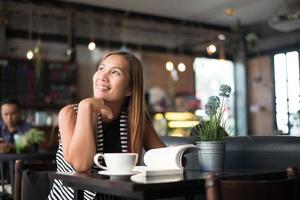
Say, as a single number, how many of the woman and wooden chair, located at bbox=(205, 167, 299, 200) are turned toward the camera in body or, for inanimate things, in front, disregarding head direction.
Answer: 1

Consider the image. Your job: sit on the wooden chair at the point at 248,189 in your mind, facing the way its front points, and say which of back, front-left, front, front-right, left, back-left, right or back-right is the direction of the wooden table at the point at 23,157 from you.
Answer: front

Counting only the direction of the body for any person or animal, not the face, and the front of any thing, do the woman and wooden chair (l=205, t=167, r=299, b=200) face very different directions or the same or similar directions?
very different directions

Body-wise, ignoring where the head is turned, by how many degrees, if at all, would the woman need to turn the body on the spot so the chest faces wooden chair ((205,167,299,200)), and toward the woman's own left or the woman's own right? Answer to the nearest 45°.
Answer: approximately 45° to the woman's own left

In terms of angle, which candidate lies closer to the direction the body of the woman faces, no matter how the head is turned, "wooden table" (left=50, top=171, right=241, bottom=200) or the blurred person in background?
the wooden table

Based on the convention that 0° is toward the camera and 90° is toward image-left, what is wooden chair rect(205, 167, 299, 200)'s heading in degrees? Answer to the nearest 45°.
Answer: approximately 135°

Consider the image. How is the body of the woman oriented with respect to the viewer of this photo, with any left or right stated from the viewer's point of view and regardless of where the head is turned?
facing the viewer

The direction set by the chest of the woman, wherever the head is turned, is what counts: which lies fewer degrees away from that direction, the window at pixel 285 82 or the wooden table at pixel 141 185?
the wooden table
